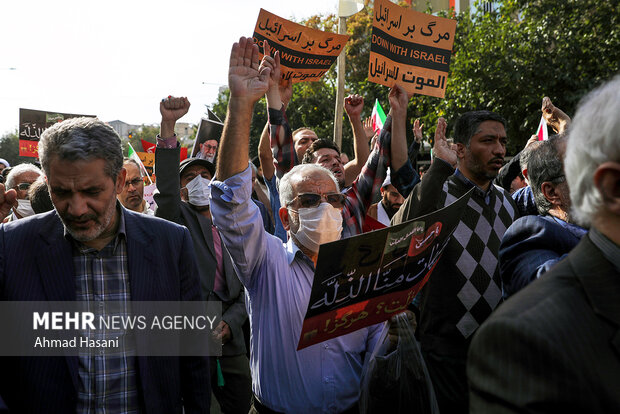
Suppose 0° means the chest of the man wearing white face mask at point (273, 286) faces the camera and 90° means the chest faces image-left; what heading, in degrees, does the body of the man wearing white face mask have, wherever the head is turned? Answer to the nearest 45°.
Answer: approximately 315°
